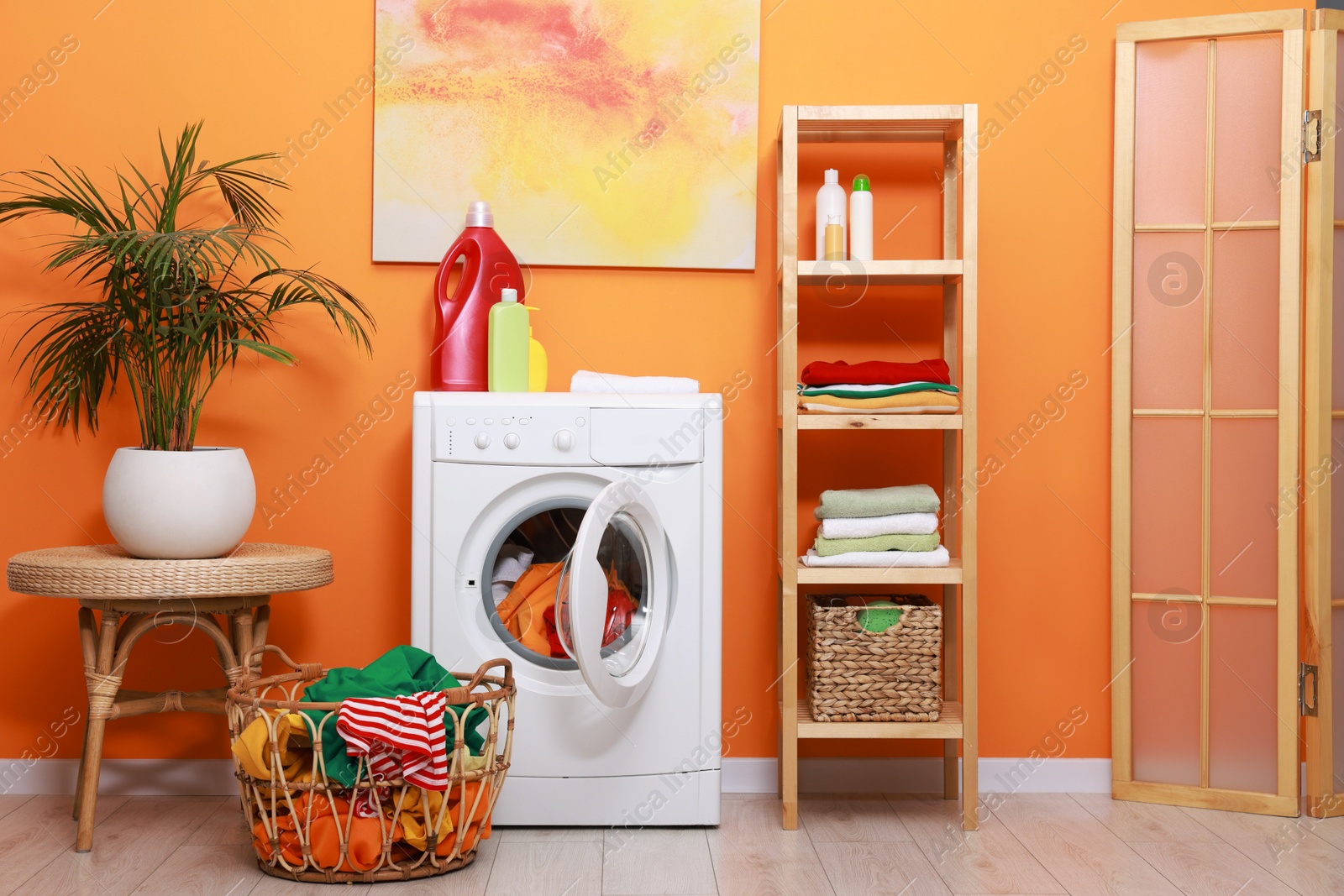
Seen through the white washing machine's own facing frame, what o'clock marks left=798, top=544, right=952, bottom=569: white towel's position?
The white towel is roughly at 9 o'clock from the white washing machine.

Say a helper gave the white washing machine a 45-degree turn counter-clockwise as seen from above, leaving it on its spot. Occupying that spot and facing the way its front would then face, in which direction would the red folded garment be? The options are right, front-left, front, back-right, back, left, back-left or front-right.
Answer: front-left

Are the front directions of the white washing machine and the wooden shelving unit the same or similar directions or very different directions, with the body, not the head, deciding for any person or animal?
same or similar directions

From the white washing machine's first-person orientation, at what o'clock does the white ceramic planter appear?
The white ceramic planter is roughly at 3 o'clock from the white washing machine.

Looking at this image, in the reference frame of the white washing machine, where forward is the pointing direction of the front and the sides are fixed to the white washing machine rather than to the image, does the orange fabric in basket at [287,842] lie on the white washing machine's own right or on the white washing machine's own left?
on the white washing machine's own right

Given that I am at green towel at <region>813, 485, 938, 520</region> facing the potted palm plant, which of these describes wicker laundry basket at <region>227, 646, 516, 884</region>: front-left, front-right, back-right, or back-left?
front-left

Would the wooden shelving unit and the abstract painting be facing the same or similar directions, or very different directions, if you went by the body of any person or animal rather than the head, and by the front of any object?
same or similar directions

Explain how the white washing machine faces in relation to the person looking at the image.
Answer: facing the viewer

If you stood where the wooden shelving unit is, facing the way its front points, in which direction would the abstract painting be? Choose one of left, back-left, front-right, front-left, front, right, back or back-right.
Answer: right

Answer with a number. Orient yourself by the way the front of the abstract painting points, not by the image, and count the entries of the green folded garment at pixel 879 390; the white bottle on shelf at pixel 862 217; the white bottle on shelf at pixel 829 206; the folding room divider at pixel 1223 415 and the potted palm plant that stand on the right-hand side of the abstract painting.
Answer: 1

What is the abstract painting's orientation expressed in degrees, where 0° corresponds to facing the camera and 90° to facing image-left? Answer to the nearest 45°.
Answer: approximately 0°

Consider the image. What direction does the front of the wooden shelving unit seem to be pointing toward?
toward the camera

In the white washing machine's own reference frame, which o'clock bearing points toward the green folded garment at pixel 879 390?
The green folded garment is roughly at 9 o'clock from the white washing machine.
